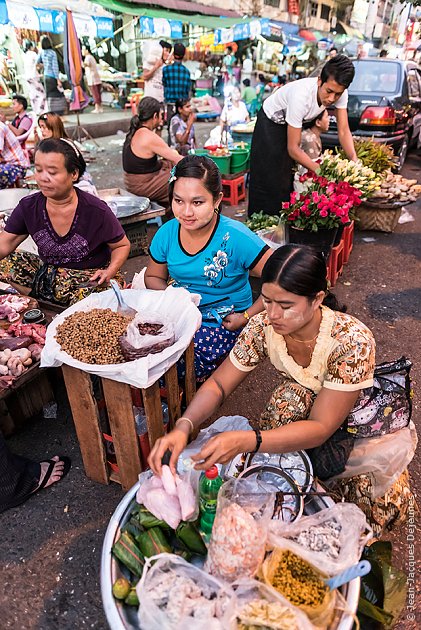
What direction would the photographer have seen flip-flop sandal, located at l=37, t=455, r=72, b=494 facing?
facing away from the viewer and to the right of the viewer

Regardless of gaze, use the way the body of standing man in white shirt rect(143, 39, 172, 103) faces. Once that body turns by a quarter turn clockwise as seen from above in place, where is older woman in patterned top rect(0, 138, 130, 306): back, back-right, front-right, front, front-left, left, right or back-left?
front

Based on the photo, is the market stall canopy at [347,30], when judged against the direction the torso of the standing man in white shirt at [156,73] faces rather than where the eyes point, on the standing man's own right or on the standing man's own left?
on the standing man's own left

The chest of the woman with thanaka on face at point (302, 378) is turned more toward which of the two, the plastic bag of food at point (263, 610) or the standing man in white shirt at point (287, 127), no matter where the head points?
the plastic bag of food

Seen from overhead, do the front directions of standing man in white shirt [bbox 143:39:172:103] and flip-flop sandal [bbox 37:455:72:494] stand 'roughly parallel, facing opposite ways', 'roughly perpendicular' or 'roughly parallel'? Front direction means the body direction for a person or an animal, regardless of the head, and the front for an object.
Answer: roughly perpendicular

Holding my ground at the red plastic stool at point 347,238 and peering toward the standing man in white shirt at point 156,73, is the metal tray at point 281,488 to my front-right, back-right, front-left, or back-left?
back-left
